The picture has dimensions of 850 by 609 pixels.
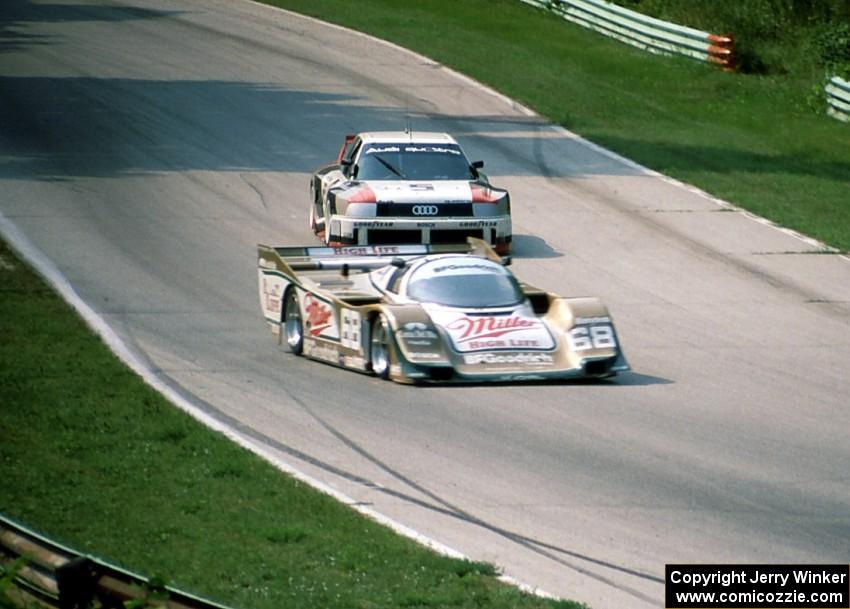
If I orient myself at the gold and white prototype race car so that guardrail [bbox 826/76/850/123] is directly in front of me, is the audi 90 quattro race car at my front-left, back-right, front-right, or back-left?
front-left

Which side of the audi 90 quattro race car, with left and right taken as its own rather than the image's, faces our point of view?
front

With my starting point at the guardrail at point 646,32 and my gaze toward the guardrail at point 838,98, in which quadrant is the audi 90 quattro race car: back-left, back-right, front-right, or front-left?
front-right

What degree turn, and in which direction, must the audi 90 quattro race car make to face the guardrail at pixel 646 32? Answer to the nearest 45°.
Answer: approximately 180°

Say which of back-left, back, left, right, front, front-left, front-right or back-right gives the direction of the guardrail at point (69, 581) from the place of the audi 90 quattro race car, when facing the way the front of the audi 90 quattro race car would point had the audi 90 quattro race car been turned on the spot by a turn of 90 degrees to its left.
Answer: right

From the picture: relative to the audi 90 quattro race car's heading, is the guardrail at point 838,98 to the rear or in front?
to the rear

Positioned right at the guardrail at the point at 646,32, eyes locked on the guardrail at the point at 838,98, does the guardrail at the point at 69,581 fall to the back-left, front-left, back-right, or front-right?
front-right

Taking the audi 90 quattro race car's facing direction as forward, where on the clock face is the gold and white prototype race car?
The gold and white prototype race car is roughly at 12 o'clock from the audi 90 quattro race car.

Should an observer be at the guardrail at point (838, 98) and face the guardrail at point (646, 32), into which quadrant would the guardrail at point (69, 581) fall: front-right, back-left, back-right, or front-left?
back-left
